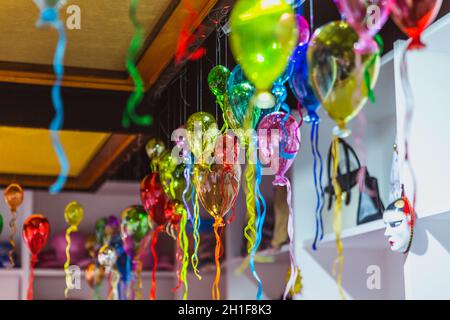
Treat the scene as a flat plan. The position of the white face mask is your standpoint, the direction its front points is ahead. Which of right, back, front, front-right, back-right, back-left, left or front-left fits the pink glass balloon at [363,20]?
front-left

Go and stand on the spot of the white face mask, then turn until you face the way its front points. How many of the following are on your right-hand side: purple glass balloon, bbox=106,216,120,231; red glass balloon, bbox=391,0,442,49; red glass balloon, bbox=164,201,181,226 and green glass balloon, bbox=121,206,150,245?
3

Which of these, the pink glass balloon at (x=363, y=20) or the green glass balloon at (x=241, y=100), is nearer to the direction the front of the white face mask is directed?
the green glass balloon

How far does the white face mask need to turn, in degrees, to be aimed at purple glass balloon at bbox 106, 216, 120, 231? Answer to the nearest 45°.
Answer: approximately 90° to its right

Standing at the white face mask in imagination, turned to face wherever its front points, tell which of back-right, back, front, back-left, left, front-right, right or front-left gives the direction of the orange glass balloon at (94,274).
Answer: right

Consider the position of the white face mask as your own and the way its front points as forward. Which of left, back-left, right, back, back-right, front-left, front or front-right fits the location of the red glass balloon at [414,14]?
front-left

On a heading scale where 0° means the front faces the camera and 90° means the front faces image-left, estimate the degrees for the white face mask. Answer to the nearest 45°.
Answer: approximately 45°

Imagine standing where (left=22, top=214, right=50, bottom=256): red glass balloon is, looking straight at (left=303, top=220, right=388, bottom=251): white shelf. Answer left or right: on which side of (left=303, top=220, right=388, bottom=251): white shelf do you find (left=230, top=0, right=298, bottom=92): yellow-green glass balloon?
right

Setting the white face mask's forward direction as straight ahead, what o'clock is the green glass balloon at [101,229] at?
The green glass balloon is roughly at 3 o'clock from the white face mask.

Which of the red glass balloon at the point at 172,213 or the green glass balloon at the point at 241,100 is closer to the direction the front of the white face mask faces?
the green glass balloon

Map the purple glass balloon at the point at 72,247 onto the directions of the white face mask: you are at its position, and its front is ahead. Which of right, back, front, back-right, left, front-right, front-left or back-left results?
right

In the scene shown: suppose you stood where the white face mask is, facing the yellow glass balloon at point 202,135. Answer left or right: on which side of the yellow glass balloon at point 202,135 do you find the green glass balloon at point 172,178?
right
